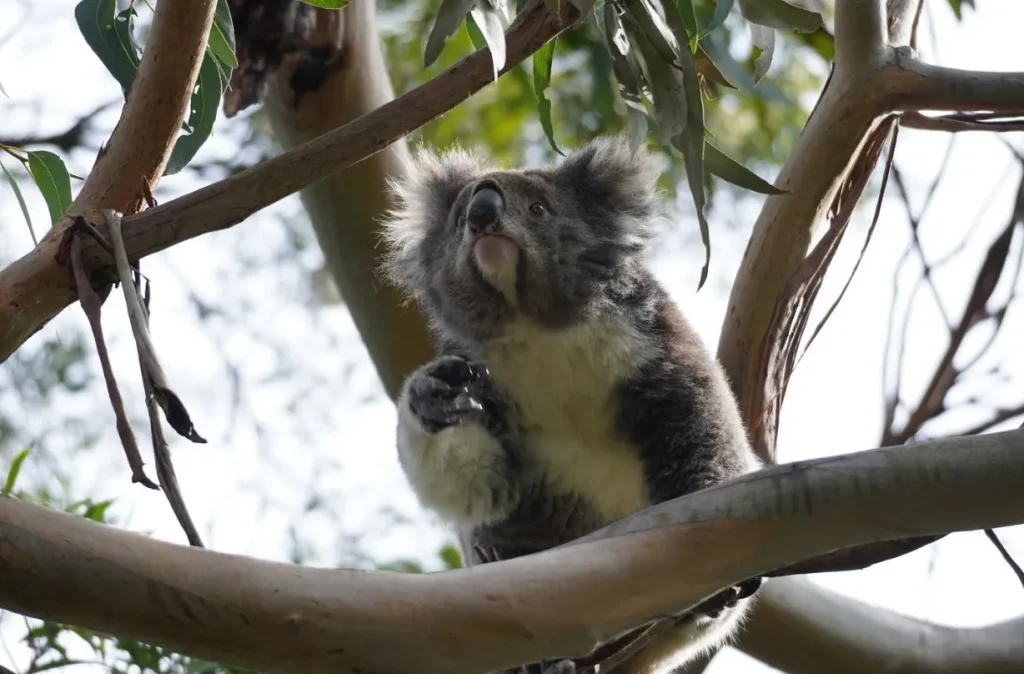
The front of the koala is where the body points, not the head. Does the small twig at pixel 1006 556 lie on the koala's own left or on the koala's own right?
on the koala's own left

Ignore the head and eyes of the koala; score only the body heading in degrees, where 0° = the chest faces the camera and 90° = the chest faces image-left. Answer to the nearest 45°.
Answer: approximately 45°

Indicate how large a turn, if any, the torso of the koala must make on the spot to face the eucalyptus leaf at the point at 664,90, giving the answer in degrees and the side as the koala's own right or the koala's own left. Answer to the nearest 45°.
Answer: approximately 45° to the koala's own left

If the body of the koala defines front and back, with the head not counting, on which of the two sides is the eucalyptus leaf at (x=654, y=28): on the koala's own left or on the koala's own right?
on the koala's own left

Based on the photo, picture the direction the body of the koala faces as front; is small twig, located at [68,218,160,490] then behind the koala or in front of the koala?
in front

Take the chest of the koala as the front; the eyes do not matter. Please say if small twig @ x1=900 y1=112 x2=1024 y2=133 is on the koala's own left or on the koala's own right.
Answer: on the koala's own left
